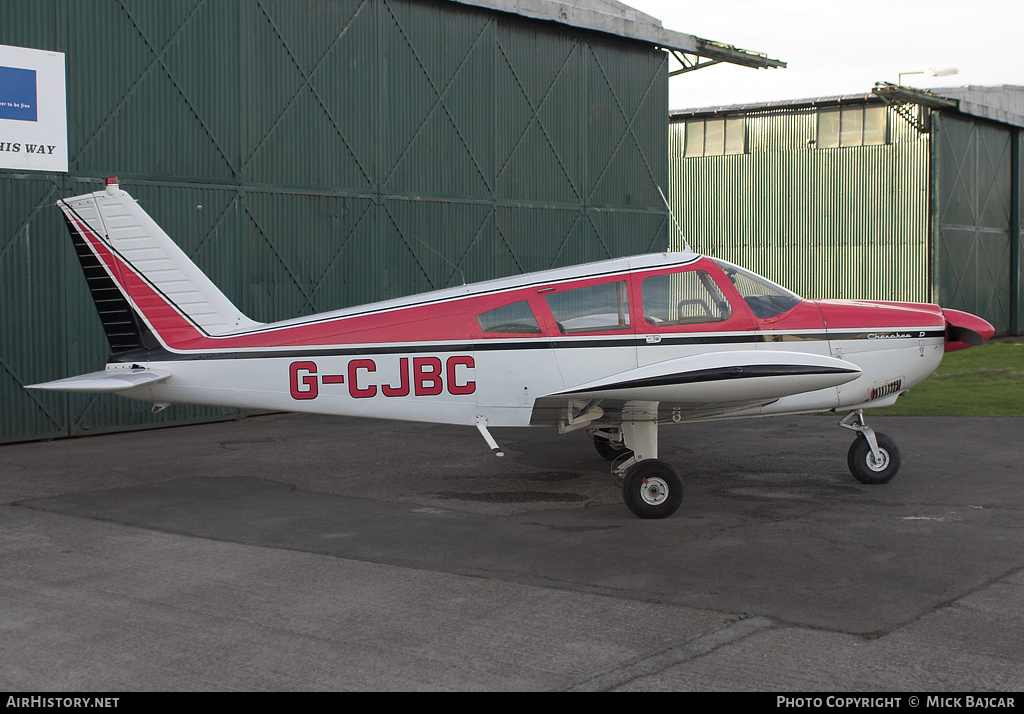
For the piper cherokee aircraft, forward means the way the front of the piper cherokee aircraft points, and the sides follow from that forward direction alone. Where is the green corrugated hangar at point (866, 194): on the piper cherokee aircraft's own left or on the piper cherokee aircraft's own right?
on the piper cherokee aircraft's own left

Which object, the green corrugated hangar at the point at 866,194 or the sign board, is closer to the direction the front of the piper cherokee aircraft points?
the green corrugated hangar

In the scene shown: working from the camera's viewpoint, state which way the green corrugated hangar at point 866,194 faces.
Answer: facing the viewer and to the right of the viewer

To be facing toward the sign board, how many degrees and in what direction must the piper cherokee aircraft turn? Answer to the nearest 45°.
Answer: approximately 135° to its left

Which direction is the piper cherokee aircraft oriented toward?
to the viewer's right

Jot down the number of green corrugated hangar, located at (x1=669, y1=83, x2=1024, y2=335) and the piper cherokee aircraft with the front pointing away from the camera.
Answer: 0

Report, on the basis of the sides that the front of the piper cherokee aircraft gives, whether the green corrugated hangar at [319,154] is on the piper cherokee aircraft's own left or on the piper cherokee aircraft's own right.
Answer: on the piper cherokee aircraft's own left

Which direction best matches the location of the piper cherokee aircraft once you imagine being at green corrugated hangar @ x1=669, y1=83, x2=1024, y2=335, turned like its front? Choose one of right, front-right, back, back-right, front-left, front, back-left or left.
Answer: front-right
